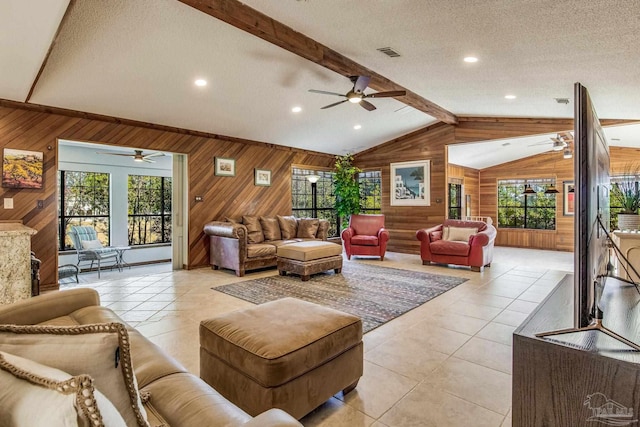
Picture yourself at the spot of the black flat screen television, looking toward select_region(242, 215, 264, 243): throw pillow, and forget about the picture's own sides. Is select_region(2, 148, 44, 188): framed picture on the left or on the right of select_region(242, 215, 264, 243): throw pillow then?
left

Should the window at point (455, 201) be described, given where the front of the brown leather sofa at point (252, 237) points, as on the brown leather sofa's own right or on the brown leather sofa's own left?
on the brown leather sofa's own left

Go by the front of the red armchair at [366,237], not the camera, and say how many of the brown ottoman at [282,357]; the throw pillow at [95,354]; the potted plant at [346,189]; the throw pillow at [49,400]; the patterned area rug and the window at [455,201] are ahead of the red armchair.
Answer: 4

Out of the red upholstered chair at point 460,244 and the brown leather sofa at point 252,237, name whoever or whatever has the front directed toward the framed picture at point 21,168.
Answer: the red upholstered chair

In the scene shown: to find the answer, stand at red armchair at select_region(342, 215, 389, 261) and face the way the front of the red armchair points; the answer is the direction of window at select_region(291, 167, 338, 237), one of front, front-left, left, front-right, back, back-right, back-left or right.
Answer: back-right

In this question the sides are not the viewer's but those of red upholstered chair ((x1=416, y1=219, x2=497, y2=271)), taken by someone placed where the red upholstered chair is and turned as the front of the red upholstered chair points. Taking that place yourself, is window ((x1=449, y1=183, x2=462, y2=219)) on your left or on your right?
on your right

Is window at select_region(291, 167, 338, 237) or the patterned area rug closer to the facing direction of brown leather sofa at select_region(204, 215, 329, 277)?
the patterned area rug

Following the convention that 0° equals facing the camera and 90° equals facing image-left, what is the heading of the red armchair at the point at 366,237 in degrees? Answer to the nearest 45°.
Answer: approximately 0°

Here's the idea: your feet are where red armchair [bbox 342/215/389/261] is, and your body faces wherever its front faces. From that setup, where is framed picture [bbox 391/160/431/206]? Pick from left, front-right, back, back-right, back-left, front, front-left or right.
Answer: back-left
